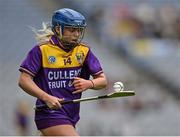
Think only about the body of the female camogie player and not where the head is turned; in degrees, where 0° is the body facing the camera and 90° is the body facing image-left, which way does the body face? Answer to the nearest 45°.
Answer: approximately 315°
